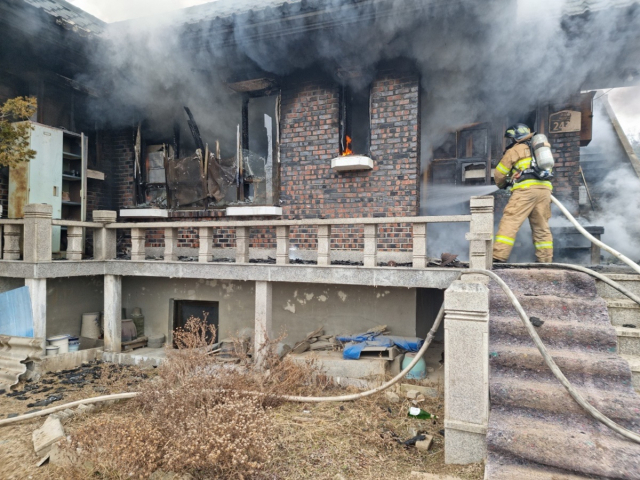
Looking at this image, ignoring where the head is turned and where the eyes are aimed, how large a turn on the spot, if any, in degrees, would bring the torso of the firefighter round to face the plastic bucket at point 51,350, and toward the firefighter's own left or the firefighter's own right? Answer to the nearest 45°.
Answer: approximately 45° to the firefighter's own left

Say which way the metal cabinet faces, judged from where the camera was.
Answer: facing the viewer and to the right of the viewer

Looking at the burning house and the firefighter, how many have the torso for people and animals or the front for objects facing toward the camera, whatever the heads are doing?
1

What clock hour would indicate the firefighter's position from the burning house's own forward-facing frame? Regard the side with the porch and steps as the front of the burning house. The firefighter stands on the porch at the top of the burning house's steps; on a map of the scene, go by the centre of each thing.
The firefighter is roughly at 10 o'clock from the burning house.

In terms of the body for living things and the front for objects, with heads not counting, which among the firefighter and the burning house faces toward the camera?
the burning house

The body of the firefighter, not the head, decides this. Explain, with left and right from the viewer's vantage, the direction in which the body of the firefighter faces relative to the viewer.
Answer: facing away from the viewer and to the left of the viewer

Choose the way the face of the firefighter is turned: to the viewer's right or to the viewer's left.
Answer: to the viewer's left

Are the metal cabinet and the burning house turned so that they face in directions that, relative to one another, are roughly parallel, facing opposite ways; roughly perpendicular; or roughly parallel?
roughly perpendicular

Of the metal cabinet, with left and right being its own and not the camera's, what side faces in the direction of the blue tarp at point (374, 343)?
front

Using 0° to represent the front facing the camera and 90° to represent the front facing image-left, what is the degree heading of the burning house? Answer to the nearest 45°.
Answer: approximately 0°

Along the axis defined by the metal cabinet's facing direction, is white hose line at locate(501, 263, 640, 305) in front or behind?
in front

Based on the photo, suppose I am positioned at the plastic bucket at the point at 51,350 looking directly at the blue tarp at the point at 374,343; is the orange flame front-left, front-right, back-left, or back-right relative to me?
front-left

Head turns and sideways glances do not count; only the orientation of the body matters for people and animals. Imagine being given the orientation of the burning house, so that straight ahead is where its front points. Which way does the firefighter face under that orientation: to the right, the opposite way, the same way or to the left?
the opposite way
